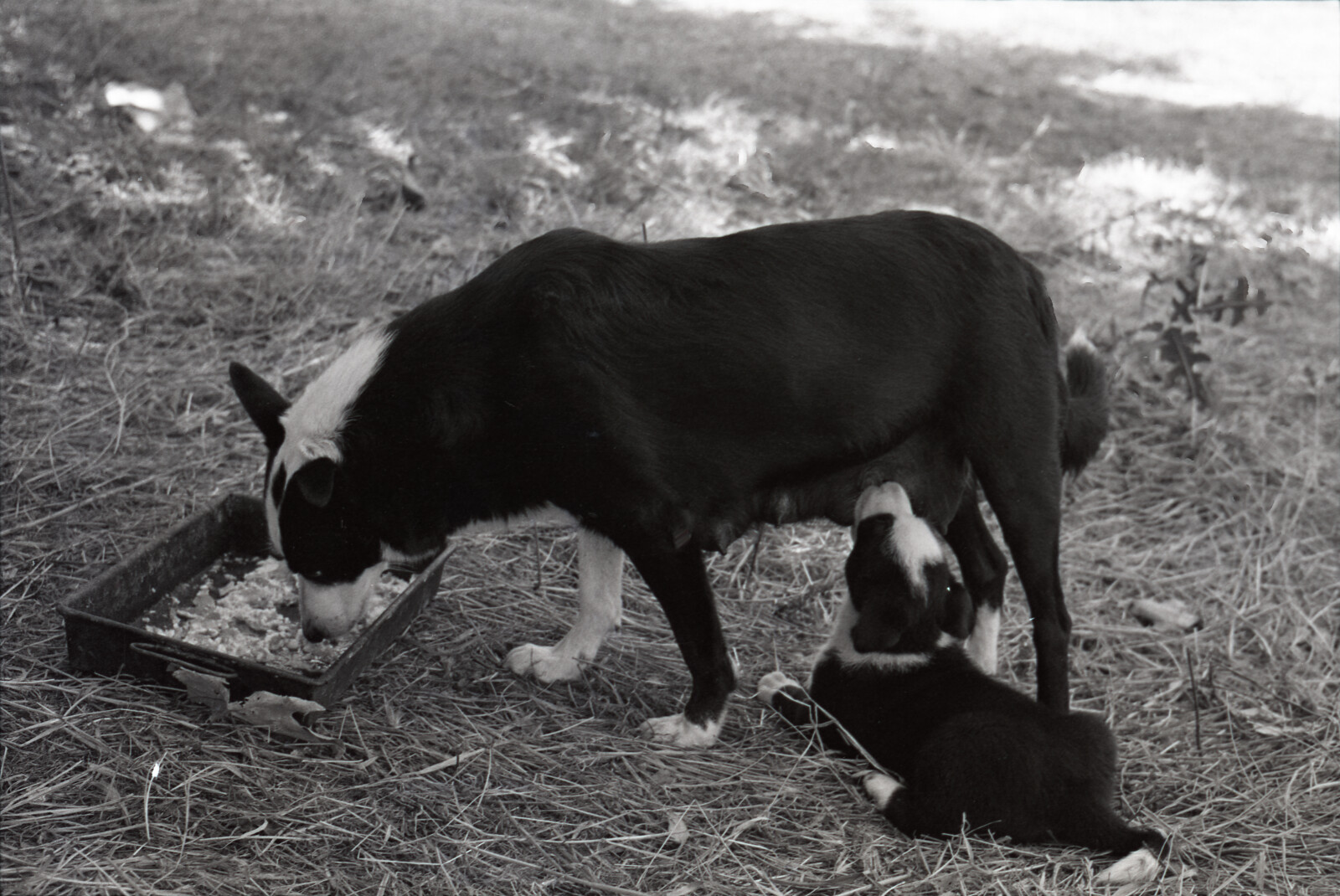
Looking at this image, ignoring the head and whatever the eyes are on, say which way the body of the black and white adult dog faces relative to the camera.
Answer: to the viewer's left

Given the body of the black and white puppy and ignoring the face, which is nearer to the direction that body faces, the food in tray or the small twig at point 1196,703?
the food in tray

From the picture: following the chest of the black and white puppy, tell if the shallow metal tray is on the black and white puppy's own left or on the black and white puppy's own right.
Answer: on the black and white puppy's own left

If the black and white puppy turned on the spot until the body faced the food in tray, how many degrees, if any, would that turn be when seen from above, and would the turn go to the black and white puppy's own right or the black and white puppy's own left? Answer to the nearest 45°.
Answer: approximately 45° to the black and white puppy's own left

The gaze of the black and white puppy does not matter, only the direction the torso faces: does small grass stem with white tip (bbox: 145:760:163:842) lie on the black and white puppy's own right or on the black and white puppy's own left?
on the black and white puppy's own left

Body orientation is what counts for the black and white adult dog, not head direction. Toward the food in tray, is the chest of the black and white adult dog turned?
yes

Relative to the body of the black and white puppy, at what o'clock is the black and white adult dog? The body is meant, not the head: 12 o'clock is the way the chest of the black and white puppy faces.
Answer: The black and white adult dog is roughly at 11 o'clock from the black and white puppy.

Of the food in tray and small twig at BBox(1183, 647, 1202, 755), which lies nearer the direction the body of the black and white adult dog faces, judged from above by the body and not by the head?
the food in tray

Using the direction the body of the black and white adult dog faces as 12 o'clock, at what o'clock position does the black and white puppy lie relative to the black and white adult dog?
The black and white puppy is roughly at 7 o'clock from the black and white adult dog.

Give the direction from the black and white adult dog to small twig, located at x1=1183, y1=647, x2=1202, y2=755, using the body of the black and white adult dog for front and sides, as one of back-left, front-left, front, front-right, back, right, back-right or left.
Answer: back

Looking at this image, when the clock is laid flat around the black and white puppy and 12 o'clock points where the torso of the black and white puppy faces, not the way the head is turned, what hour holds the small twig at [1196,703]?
The small twig is roughly at 3 o'clock from the black and white puppy.

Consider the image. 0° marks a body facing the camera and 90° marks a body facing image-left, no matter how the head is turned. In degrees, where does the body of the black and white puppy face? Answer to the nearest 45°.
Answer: approximately 135°
